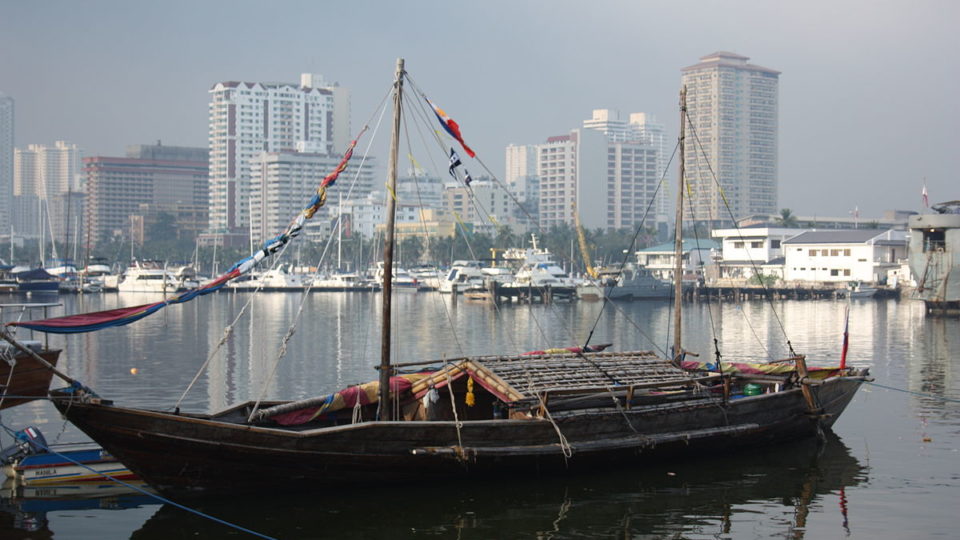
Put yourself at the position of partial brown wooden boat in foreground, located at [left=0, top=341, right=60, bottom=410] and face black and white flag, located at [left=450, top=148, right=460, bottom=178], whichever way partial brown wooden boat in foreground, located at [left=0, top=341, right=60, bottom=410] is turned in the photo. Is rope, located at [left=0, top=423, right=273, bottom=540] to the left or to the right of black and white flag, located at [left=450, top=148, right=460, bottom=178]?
right

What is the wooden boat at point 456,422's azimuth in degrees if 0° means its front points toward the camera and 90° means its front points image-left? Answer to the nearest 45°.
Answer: approximately 45°

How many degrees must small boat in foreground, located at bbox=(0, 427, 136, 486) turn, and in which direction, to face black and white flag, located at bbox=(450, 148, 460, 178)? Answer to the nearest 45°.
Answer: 0° — it already faces it

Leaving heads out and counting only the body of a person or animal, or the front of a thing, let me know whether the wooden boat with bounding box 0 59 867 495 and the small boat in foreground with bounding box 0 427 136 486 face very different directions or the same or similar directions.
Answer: very different directions

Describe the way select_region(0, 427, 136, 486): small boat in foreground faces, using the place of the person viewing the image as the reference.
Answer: facing to the right of the viewer

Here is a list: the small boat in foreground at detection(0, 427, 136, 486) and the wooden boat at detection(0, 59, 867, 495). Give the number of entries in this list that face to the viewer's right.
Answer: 1

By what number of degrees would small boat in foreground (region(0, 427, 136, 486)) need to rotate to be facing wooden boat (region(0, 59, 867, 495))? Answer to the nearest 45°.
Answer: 0° — it already faces it
